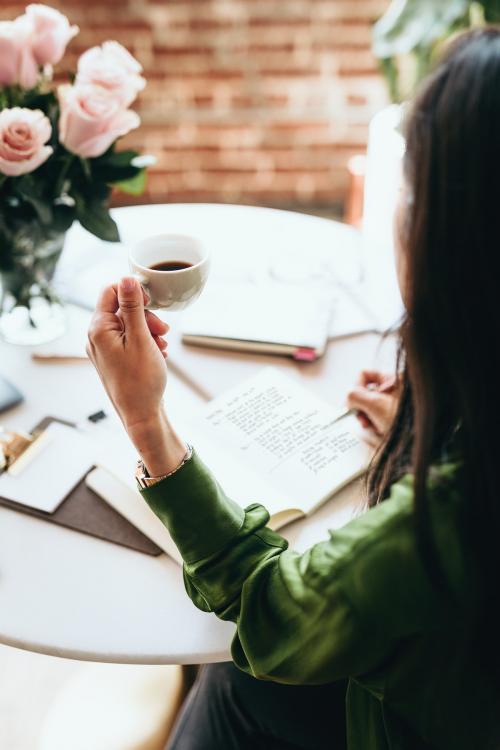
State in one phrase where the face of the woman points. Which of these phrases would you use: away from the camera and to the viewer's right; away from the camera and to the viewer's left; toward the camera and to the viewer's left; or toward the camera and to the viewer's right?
away from the camera and to the viewer's left

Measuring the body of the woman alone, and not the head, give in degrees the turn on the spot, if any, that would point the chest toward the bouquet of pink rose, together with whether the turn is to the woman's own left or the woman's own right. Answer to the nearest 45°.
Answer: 0° — they already face it

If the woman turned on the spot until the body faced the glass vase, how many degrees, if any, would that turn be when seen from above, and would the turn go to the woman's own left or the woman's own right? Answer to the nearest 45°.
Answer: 0° — they already face it

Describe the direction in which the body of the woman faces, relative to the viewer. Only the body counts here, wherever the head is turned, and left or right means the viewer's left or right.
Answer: facing away from the viewer and to the left of the viewer

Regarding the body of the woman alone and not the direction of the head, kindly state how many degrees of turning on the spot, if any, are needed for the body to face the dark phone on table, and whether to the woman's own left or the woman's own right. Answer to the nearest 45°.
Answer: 0° — they already face it

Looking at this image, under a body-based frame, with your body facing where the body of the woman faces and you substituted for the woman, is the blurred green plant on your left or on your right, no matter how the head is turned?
on your right
